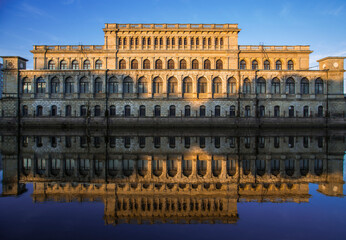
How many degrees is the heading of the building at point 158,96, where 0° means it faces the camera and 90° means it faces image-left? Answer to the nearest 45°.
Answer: approximately 0°
